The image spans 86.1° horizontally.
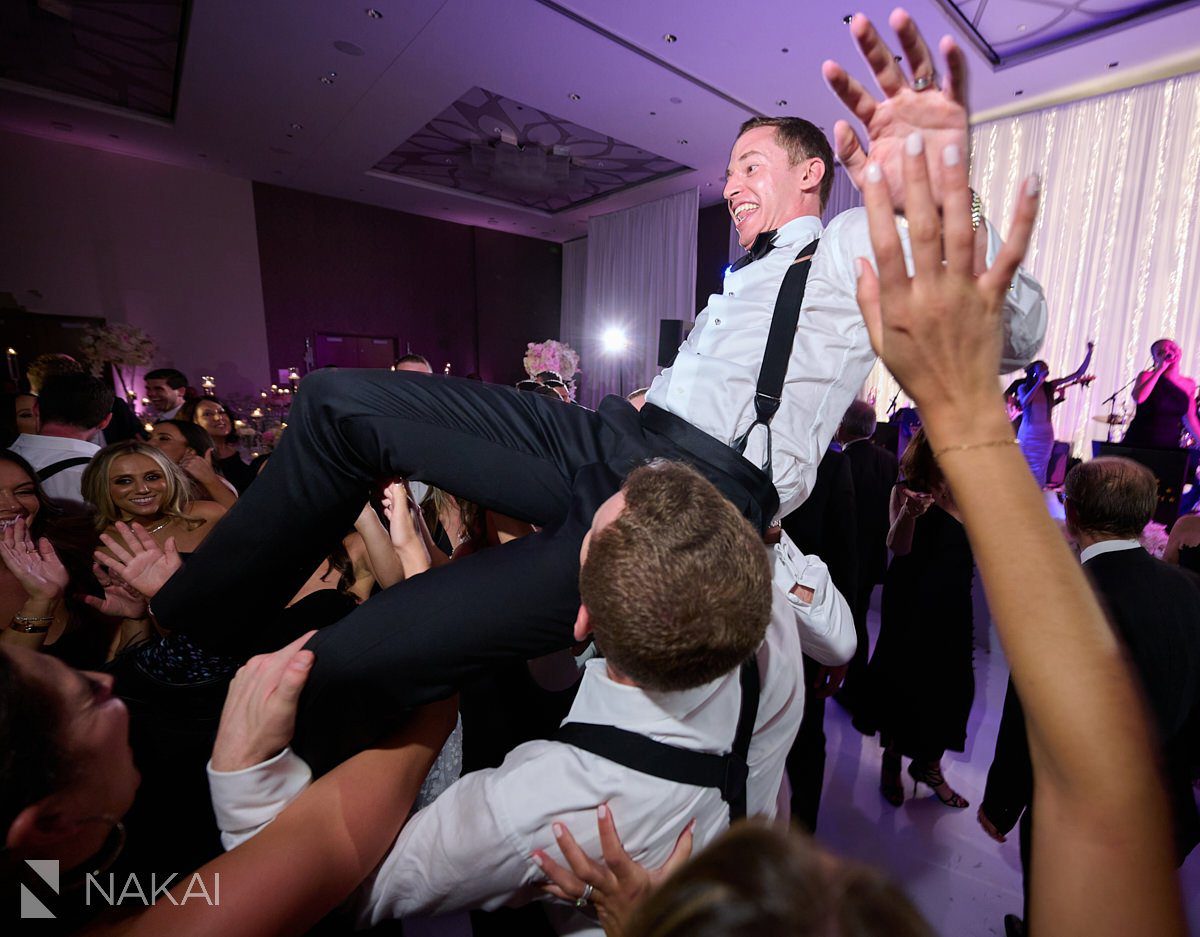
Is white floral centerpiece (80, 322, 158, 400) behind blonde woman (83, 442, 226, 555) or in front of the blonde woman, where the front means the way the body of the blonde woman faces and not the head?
behind

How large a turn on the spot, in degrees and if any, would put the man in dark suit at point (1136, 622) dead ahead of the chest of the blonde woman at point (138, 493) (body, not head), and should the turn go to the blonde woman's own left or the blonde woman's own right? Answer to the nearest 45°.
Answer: approximately 45° to the blonde woman's own left

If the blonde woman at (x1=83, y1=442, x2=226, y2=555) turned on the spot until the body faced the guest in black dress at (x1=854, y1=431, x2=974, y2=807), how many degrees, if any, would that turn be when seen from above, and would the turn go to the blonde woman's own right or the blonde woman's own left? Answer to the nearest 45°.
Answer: approximately 45° to the blonde woman's own left

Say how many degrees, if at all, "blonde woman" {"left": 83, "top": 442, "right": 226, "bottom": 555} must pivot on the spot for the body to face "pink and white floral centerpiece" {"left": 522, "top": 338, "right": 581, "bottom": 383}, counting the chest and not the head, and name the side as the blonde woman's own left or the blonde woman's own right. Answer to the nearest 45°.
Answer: approximately 135° to the blonde woman's own left

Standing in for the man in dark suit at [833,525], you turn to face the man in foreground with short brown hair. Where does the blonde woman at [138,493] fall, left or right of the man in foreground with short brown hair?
right

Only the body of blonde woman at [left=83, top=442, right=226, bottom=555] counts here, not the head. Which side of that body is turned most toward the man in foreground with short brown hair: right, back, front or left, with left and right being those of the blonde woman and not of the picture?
front

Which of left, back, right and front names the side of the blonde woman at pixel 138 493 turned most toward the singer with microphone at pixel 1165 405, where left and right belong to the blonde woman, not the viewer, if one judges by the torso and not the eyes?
left

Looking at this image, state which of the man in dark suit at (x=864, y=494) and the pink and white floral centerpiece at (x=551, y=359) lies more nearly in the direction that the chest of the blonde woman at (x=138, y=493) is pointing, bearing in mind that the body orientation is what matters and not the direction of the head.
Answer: the man in dark suit

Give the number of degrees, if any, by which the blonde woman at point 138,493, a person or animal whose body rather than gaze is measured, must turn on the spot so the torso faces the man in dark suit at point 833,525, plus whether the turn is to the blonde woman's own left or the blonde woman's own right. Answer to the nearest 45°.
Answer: approximately 45° to the blonde woman's own left

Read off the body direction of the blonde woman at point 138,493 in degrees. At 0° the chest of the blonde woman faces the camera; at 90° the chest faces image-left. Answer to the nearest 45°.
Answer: approximately 0°
